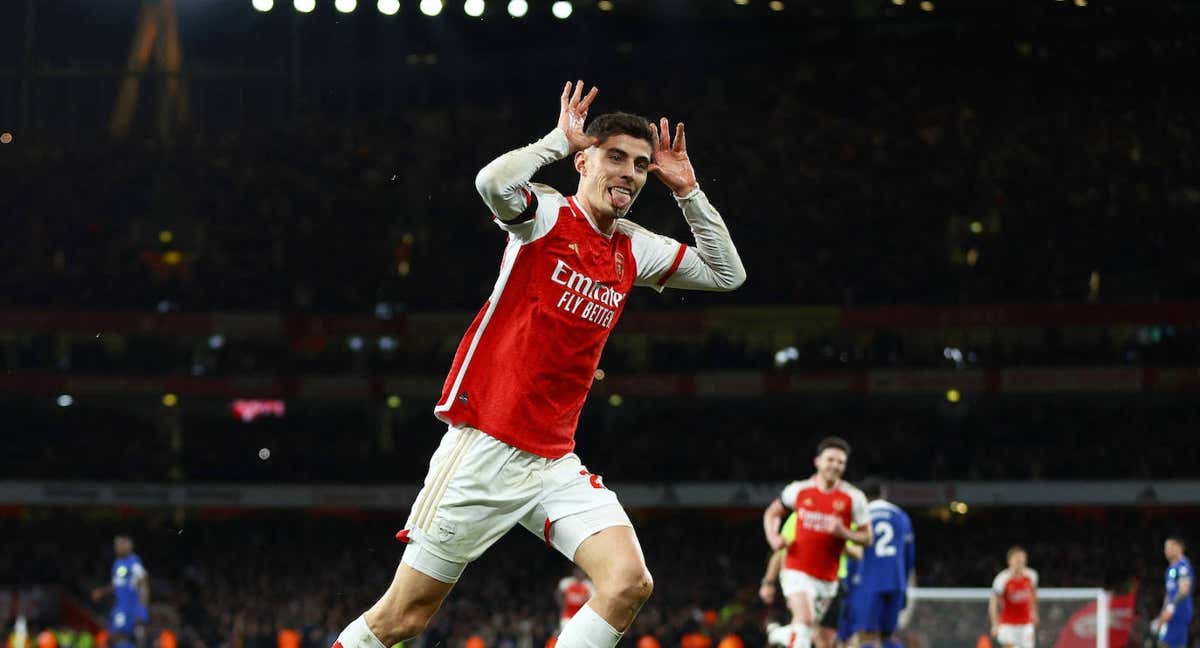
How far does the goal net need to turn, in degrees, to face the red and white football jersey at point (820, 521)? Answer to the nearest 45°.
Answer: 0° — it already faces it

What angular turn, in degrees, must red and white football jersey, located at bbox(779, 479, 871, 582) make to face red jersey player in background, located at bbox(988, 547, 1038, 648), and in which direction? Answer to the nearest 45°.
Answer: approximately 135° to its left

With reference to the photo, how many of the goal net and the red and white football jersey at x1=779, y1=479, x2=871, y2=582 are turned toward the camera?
2

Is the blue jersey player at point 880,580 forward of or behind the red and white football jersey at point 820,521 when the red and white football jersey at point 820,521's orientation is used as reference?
behind

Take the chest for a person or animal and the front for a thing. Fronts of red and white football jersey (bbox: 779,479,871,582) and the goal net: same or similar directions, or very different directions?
same or similar directions

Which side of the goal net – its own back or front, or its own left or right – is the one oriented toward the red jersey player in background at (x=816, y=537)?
front

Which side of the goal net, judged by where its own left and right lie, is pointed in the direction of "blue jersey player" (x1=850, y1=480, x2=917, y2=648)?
front

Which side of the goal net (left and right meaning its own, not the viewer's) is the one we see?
front
